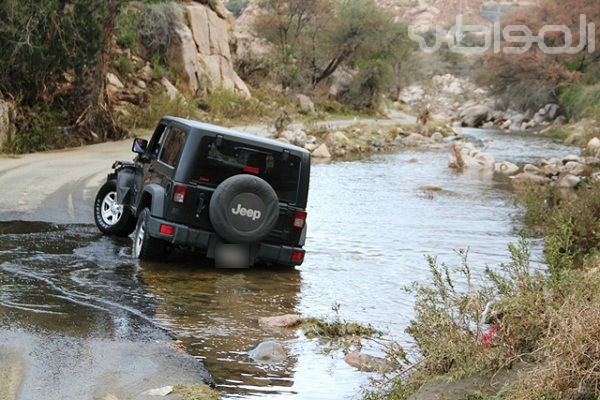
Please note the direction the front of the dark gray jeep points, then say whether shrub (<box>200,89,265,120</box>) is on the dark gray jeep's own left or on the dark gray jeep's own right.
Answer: on the dark gray jeep's own right

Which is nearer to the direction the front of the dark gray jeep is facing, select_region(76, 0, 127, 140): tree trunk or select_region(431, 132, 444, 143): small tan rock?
the tree trunk

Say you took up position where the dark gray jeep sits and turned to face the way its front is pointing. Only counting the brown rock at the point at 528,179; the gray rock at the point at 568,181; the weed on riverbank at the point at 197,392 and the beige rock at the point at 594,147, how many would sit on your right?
3

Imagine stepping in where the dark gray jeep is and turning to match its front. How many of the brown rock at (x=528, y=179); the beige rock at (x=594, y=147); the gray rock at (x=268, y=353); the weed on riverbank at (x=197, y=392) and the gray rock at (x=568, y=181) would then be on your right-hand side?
3

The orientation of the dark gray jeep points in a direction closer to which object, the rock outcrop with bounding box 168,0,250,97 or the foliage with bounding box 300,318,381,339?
the rock outcrop

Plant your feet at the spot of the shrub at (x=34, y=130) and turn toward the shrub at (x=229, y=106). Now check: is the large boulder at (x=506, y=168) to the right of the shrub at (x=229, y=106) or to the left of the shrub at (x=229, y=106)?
right

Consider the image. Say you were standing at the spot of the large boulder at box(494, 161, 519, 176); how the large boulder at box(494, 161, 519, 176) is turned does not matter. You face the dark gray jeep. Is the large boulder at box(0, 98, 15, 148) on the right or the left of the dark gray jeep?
right

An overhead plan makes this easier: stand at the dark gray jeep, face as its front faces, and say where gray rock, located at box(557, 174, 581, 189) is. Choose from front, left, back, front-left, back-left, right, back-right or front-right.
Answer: right

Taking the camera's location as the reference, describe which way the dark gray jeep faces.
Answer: facing away from the viewer and to the left of the viewer

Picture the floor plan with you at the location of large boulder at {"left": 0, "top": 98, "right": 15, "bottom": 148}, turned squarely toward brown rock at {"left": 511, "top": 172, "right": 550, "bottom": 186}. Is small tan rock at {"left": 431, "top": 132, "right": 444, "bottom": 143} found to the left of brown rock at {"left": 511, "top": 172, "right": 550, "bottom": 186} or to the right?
left

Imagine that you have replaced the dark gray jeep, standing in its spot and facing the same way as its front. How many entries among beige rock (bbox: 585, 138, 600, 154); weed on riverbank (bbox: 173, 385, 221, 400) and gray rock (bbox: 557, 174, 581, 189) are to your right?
2

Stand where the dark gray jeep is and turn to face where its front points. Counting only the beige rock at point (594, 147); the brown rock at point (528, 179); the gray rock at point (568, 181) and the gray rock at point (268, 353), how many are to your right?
3
